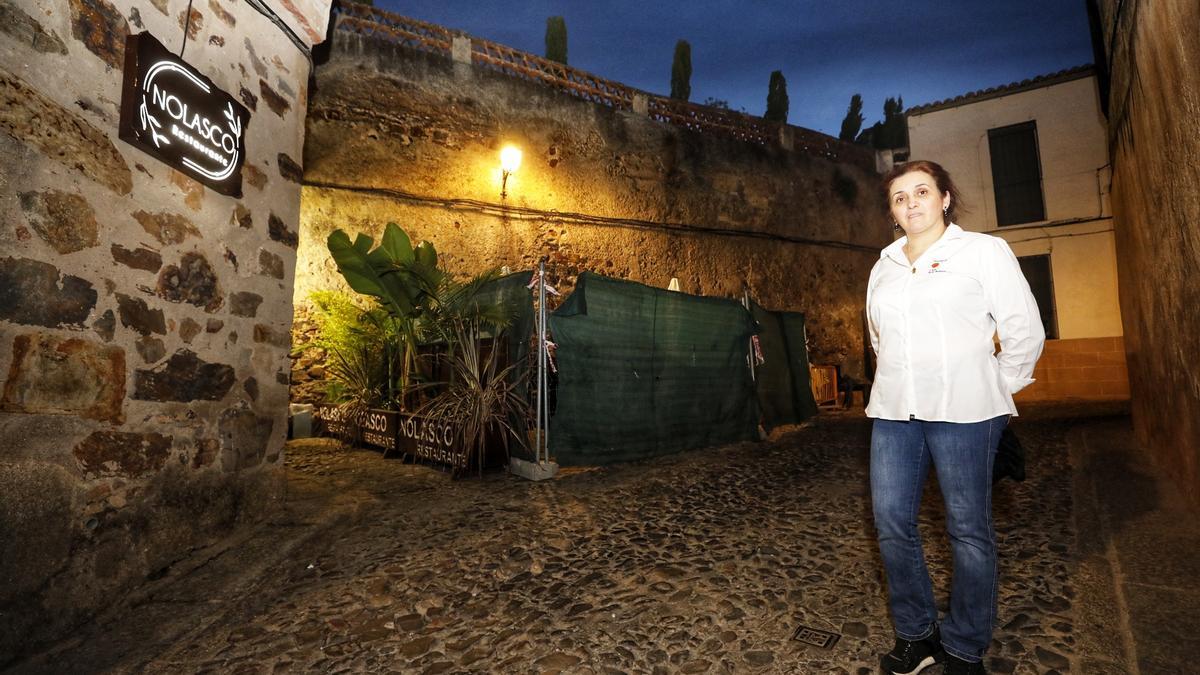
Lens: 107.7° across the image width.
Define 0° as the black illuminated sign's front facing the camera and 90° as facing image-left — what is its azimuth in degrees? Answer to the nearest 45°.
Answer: approximately 315°

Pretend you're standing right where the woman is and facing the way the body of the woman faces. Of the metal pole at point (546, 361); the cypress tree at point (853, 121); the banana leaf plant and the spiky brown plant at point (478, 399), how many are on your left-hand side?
0

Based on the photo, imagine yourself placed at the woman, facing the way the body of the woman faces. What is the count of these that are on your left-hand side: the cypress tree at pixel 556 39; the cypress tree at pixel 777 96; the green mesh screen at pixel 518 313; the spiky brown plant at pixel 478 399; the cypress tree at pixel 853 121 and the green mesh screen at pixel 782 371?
0

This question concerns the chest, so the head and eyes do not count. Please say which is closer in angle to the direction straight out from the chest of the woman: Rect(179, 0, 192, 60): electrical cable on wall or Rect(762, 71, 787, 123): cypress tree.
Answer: the electrical cable on wall

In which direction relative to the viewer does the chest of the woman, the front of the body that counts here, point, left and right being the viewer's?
facing the viewer and to the left of the viewer

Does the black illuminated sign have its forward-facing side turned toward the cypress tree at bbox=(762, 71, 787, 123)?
no

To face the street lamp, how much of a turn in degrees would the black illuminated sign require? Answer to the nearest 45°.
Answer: approximately 90° to its left

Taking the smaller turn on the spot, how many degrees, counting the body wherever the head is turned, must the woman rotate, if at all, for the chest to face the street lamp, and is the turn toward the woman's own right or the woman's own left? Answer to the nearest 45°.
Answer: approximately 90° to the woman's own right

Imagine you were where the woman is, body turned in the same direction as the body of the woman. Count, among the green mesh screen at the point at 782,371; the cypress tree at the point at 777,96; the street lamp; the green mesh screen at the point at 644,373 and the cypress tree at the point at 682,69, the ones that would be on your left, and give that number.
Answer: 0

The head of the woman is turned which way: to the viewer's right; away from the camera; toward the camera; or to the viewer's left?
toward the camera

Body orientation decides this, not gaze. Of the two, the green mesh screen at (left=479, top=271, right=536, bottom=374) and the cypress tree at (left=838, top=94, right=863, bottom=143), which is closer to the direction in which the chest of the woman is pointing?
the green mesh screen

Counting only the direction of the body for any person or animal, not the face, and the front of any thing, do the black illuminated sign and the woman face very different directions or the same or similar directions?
very different directions

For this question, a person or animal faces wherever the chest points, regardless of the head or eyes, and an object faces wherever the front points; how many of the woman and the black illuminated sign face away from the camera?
0

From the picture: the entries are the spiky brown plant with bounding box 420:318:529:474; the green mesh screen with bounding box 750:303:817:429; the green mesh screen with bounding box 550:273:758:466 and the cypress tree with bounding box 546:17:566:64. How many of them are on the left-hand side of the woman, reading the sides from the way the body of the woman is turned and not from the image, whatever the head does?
0

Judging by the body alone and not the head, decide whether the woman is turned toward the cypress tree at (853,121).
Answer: no

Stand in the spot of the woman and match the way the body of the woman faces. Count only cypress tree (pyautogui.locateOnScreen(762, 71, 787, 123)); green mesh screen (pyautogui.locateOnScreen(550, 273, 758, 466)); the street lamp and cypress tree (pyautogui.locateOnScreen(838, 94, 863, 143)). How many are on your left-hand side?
0

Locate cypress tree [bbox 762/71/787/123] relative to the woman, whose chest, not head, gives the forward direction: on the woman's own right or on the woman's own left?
on the woman's own right

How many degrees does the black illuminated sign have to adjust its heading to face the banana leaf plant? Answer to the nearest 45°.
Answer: approximately 90° to its left
